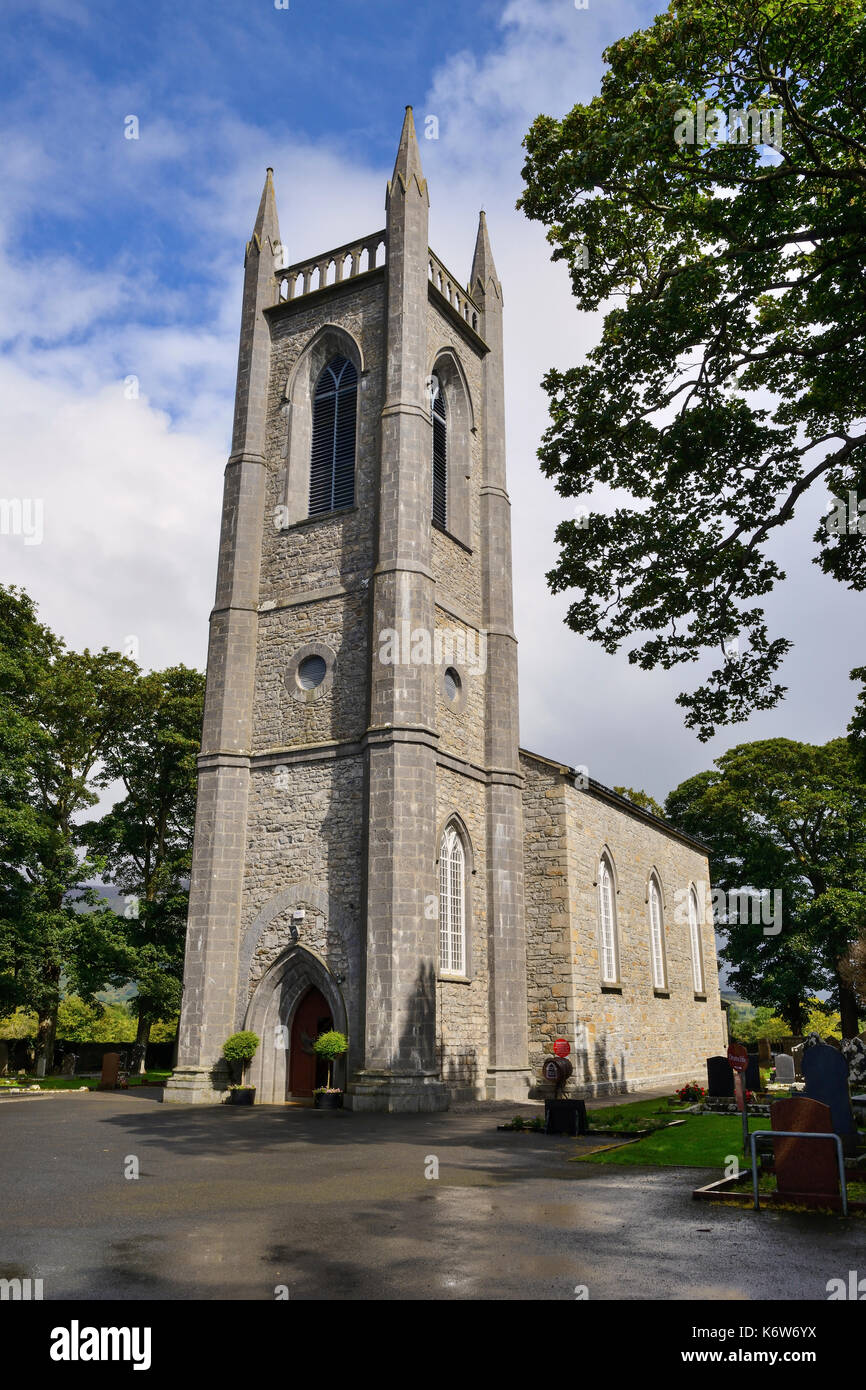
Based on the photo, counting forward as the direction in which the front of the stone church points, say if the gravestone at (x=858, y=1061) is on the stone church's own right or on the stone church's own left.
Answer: on the stone church's own left

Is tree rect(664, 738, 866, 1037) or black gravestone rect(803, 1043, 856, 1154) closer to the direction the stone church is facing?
the black gravestone

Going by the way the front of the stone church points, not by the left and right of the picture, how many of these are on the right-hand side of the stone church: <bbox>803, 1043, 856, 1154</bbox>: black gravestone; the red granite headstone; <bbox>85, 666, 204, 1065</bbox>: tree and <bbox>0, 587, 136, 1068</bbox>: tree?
2

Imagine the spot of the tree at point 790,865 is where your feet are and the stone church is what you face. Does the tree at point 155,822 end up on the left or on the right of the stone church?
right

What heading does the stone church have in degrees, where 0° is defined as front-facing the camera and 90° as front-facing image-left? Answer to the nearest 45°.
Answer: approximately 45°

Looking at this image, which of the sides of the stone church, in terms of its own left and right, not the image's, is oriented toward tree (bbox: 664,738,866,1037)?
back

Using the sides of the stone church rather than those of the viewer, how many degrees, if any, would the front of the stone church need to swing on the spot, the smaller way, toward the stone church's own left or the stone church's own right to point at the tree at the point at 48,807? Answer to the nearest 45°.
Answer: approximately 90° to the stone church's own right

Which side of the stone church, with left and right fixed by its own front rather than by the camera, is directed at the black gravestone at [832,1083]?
left

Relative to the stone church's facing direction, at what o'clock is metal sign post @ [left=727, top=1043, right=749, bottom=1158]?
The metal sign post is roughly at 9 o'clock from the stone church.

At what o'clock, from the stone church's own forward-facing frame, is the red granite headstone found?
The red granite headstone is roughly at 10 o'clock from the stone church.
